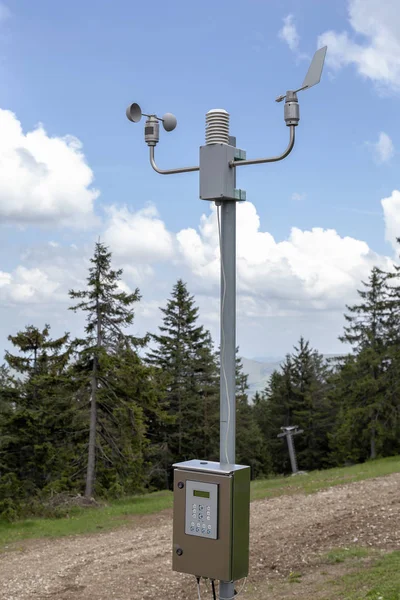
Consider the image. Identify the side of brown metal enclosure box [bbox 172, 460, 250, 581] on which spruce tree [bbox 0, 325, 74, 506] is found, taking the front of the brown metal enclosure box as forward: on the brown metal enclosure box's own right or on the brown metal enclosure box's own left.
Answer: on the brown metal enclosure box's own right

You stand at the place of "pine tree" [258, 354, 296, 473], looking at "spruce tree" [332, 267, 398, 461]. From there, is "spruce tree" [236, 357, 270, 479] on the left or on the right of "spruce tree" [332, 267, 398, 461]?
right

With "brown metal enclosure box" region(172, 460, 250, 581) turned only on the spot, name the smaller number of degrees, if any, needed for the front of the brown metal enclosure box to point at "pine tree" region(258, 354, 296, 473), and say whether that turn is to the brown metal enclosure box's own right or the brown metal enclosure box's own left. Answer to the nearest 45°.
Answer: approximately 135° to the brown metal enclosure box's own right

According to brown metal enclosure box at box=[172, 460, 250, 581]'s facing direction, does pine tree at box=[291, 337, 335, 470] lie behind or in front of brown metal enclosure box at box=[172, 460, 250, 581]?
behind

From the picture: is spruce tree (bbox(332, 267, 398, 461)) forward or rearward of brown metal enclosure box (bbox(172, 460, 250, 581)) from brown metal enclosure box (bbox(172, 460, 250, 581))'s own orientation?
rearward

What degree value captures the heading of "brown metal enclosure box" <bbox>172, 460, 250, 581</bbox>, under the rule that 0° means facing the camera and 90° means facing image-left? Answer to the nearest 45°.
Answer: approximately 45°

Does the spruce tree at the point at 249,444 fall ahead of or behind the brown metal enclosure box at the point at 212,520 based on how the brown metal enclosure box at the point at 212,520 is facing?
behind

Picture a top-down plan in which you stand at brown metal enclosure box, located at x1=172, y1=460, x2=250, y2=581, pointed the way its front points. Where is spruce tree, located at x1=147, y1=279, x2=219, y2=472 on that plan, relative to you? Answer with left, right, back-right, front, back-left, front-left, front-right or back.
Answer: back-right
